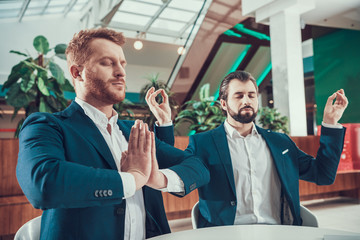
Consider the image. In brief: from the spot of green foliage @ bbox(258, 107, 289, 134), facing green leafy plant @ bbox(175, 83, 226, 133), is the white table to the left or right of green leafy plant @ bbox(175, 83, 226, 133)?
left

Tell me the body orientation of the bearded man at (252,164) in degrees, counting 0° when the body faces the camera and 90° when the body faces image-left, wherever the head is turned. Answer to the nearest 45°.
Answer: approximately 0°

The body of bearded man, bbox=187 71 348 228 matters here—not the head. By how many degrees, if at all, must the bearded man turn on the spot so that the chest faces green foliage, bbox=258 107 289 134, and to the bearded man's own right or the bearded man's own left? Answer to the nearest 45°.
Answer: approximately 180°

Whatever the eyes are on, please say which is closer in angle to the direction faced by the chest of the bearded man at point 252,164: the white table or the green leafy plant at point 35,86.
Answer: the white table

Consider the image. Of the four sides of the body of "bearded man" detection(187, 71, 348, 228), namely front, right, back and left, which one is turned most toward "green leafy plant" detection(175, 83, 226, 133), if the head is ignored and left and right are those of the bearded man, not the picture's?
back

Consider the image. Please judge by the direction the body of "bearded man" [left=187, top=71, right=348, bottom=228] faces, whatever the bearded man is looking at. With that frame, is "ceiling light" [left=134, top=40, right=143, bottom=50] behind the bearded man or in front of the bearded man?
behind

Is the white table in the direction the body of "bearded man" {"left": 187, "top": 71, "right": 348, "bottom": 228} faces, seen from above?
yes
